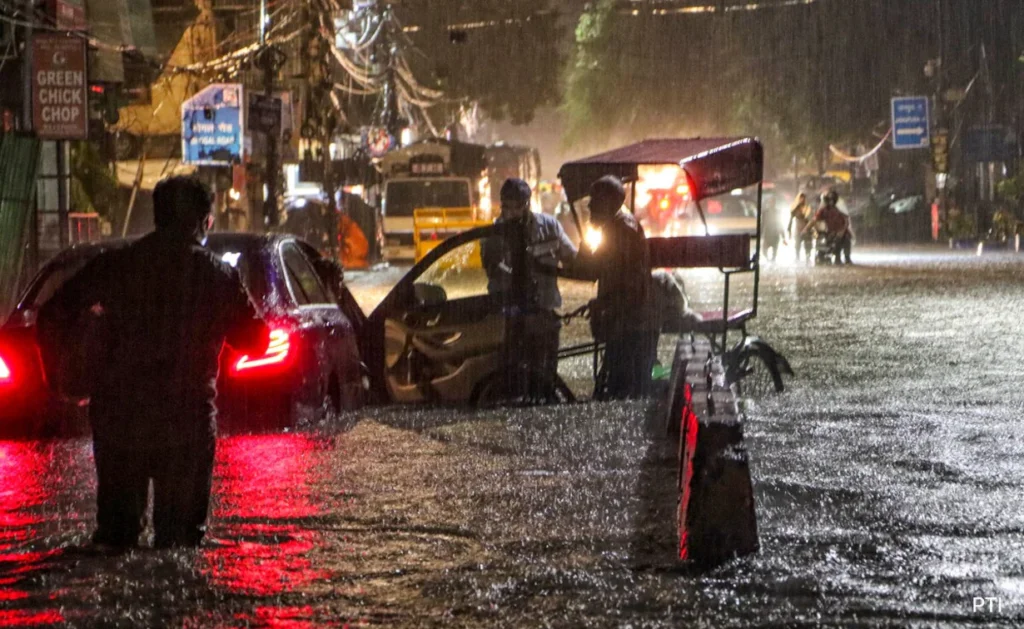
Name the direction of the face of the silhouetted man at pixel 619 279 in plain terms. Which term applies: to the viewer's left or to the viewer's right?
to the viewer's left

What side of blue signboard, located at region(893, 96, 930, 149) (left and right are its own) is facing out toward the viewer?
front

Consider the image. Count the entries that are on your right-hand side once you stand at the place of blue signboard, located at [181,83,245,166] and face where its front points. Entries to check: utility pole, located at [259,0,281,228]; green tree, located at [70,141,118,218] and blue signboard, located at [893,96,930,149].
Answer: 1

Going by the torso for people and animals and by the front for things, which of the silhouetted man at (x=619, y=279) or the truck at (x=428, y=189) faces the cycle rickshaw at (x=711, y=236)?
the truck

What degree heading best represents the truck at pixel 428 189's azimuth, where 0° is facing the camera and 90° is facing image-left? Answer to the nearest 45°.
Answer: approximately 0°

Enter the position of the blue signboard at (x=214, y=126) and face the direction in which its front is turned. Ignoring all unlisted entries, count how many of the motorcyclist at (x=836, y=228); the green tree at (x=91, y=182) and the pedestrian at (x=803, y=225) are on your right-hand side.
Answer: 1

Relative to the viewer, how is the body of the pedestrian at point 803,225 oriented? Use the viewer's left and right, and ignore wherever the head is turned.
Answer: facing the viewer

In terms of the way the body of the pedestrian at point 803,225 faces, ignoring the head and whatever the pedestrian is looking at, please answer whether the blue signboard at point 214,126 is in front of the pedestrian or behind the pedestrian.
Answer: in front

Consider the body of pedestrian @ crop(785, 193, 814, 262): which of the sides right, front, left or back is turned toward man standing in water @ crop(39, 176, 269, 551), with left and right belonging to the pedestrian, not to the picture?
front

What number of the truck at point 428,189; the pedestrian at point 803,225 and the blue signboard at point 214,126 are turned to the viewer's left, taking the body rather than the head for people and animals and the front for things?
0

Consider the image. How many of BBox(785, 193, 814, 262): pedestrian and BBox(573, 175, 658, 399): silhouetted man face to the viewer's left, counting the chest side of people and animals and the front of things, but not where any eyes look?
1

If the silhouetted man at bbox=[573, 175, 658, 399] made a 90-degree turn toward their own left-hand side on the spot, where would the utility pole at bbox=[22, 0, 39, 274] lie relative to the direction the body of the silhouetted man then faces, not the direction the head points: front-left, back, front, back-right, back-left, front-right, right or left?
back-right

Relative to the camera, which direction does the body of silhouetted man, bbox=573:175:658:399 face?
to the viewer's left

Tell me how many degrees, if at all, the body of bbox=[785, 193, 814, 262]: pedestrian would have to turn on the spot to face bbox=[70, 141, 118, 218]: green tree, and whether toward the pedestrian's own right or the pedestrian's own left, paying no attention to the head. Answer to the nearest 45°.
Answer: approximately 45° to the pedestrian's own right

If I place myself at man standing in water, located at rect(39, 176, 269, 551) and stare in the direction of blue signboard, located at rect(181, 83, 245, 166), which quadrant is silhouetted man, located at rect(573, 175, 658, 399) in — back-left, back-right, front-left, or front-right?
front-right

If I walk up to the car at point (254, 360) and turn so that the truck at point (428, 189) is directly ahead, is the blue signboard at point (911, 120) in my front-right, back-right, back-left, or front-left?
front-right

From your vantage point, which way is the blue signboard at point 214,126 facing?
toward the camera
